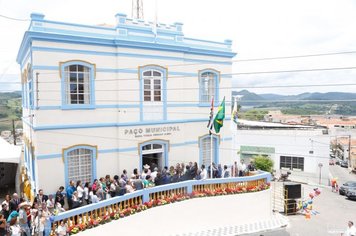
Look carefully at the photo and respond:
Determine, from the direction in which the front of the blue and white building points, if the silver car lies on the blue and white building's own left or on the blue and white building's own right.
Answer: on the blue and white building's own left

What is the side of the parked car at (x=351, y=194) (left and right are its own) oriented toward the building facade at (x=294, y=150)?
right

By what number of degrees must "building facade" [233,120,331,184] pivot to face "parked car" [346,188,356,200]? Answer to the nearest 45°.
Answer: approximately 45° to its left

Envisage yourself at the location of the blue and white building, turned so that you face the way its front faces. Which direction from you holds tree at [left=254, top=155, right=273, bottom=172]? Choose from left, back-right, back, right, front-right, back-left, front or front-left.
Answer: left

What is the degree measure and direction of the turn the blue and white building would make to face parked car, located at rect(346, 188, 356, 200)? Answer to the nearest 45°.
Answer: approximately 45° to its left

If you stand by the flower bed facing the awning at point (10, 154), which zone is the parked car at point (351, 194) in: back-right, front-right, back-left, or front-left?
back-right

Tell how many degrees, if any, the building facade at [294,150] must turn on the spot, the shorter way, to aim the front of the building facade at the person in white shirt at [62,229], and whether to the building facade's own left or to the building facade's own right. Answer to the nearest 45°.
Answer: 0° — it already faces them

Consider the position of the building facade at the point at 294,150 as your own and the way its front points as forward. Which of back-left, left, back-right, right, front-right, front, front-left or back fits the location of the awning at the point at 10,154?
front-right

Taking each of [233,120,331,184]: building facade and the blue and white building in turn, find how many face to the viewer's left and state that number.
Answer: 0

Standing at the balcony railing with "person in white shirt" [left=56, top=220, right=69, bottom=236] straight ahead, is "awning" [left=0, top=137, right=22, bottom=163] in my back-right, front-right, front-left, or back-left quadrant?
front-right

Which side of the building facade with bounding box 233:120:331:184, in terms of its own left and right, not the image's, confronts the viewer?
front

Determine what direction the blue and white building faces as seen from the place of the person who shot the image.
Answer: facing the viewer and to the right of the viewer

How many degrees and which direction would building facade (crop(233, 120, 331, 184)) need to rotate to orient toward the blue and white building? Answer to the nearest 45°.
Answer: approximately 45° to its right
